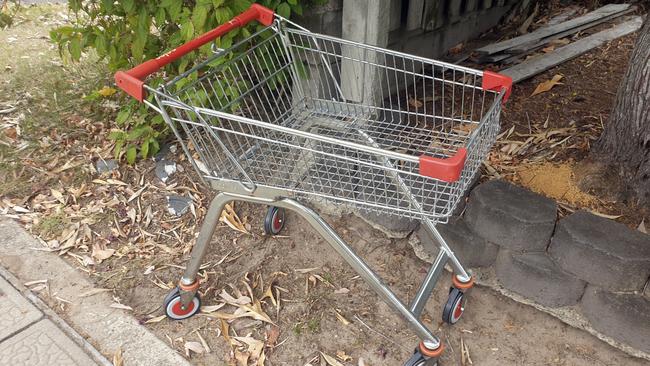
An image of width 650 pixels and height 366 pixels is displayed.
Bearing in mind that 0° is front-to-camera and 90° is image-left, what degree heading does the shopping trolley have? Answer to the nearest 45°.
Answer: approximately 315°

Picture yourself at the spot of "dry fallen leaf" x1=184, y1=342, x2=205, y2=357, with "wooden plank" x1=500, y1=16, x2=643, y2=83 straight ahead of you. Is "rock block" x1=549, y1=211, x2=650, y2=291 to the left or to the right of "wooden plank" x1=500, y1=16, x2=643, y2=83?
right

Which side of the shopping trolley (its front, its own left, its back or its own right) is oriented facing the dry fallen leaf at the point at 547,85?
left

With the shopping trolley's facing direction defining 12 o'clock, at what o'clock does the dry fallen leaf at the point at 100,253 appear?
The dry fallen leaf is roughly at 5 o'clock from the shopping trolley.

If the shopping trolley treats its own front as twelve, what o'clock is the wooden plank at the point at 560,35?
The wooden plank is roughly at 9 o'clock from the shopping trolley.

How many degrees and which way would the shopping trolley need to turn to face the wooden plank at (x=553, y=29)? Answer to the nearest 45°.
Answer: approximately 90° to its left

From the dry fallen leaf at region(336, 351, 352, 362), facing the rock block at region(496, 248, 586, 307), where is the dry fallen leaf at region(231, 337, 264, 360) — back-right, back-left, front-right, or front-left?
back-left

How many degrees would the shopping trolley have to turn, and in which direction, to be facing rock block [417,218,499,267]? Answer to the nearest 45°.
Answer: approximately 45° to its left

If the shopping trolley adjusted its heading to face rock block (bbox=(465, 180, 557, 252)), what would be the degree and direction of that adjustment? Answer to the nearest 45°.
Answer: approximately 45° to its left

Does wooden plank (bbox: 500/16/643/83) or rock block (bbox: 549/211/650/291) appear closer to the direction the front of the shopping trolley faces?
the rock block
